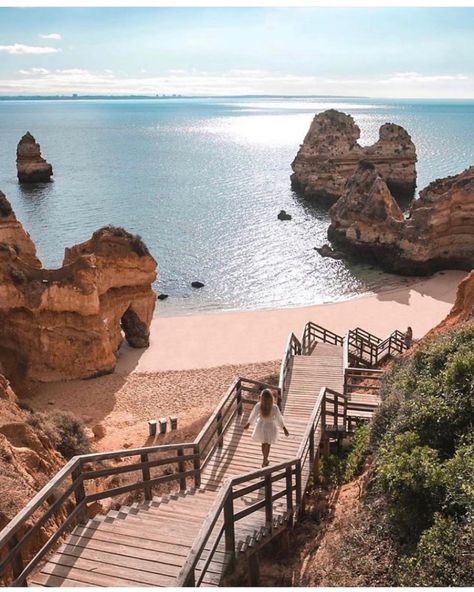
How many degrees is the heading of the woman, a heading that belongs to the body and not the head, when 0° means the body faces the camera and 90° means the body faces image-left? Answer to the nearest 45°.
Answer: approximately 180°

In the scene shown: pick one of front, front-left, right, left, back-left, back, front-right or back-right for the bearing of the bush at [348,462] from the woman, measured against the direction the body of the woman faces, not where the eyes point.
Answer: front-right

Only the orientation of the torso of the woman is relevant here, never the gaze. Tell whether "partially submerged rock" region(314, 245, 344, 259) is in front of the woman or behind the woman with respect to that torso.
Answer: in front

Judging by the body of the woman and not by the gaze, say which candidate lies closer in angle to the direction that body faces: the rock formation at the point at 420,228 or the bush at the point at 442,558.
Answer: the rock formation

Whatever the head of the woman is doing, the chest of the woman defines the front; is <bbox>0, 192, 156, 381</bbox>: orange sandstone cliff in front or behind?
in front

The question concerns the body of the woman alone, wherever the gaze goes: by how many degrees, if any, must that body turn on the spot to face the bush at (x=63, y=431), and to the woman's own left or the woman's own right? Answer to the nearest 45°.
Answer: approximately 45° to the woman's own left

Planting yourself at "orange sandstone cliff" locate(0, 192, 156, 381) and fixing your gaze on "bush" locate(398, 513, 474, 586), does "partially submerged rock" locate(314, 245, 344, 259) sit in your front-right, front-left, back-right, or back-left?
back-left

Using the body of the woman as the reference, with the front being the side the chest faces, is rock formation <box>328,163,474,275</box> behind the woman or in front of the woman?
in front

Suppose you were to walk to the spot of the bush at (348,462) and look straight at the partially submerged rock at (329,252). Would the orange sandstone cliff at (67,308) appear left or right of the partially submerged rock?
left
